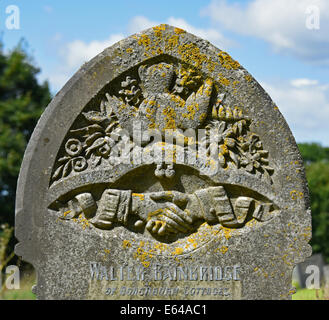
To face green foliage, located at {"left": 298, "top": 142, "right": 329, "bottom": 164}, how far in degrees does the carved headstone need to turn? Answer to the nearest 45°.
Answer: approximately 180°

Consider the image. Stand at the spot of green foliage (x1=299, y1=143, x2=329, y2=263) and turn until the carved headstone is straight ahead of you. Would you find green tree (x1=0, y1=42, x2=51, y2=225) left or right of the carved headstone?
right

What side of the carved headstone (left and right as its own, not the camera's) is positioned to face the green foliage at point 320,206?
back

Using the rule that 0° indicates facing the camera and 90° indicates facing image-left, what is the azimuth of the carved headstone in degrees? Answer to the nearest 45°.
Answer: approximately 0°

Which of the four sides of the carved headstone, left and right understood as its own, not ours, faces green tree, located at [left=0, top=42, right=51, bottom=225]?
back
